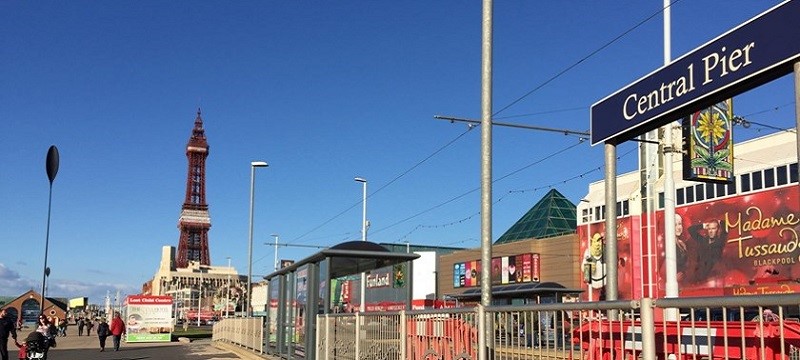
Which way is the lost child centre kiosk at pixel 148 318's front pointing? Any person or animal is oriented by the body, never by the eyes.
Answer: toward the camera

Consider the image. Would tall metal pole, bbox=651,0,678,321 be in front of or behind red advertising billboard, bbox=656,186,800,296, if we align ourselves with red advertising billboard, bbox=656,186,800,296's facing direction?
in front

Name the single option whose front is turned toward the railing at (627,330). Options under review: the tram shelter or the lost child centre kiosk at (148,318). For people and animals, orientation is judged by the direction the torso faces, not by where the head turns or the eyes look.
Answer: the lost child centre kiosk

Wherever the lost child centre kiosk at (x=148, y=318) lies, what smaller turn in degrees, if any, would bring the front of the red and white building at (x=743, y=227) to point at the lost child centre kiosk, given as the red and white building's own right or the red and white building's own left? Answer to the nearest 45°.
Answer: approximately 45° to the red and white building's own right

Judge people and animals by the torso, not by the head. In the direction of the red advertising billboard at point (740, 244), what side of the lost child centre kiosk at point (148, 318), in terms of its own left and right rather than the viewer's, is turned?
left

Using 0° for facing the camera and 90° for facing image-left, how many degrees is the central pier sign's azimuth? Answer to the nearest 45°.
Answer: approximately 45°

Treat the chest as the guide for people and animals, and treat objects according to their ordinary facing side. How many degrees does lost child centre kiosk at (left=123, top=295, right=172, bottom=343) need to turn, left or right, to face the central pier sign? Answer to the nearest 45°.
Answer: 0° — it already faces it

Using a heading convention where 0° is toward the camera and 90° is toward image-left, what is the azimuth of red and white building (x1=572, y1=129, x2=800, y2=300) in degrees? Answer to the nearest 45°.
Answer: approximately 45°

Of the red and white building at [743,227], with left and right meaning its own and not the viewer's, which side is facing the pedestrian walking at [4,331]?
front

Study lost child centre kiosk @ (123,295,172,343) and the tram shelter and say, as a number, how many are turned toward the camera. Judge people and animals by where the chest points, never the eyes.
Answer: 1

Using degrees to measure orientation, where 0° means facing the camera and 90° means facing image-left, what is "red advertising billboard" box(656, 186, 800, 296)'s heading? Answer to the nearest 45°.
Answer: approximately 45°

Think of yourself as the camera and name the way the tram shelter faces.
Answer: facing away from the viewer and to the right of the viewer

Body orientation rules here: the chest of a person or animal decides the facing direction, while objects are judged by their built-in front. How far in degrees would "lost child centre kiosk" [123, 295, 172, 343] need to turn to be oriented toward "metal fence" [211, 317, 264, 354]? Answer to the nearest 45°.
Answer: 0° — it already faces it

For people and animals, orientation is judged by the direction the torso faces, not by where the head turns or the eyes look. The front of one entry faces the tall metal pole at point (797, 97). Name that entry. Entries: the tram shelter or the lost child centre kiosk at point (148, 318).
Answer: the lost child centre kiosk

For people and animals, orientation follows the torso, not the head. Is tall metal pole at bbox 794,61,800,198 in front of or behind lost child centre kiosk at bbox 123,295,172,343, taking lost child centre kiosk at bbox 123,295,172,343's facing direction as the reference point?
in front
